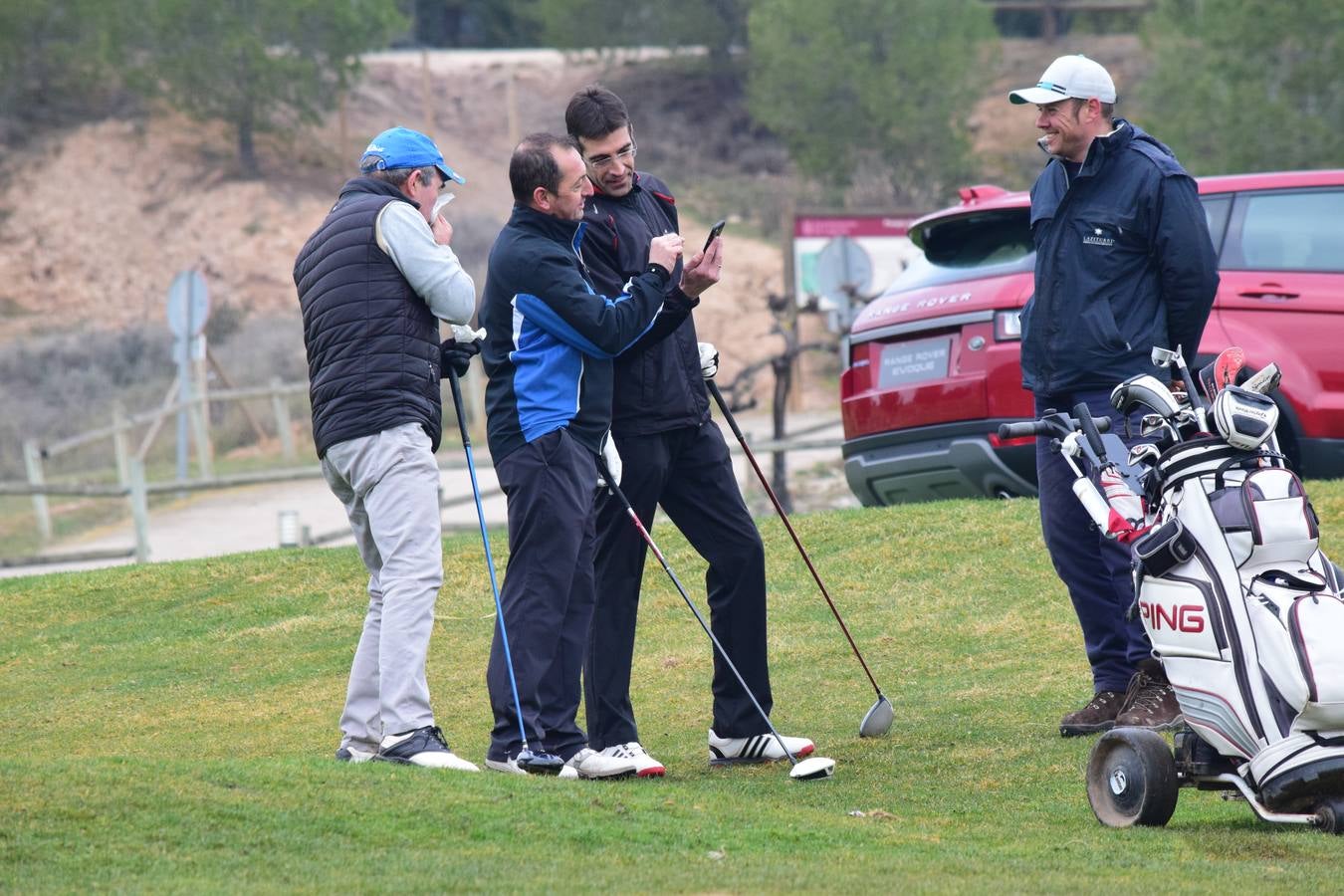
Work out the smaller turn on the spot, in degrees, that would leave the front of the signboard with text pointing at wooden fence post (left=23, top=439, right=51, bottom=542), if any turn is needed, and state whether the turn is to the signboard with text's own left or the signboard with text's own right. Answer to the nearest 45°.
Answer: approximately 90° to the signboard with text's own right

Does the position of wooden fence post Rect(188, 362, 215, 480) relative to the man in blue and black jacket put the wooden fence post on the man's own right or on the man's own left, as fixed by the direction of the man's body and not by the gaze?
on the man's own left

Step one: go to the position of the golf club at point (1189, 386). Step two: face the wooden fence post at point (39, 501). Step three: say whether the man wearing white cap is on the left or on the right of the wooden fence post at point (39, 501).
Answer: right

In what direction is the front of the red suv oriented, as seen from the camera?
facing away from the viewer and to the right of the viewer

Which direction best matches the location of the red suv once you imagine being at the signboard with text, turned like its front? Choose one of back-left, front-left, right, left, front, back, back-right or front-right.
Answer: front

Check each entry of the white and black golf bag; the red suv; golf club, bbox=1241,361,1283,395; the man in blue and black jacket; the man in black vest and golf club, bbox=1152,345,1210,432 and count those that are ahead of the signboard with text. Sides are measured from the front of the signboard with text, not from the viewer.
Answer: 6

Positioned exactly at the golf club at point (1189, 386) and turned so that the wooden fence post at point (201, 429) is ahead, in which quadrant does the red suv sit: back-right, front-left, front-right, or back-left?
front-right

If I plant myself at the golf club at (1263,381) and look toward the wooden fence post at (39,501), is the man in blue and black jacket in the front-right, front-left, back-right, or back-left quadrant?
front-left

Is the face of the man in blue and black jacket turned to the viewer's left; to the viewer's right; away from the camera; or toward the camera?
to the viewer's right

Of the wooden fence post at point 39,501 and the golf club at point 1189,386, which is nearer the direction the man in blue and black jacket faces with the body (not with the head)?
the golf club

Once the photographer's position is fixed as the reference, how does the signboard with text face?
facing the viewer

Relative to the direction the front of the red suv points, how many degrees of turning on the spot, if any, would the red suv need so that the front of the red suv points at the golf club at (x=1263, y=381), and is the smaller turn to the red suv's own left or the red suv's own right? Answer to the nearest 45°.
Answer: approximately 135° to the red suv's own right

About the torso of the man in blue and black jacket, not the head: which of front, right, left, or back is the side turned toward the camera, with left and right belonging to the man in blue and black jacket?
right

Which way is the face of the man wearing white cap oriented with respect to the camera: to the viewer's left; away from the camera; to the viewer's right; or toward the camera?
to the viewer's left

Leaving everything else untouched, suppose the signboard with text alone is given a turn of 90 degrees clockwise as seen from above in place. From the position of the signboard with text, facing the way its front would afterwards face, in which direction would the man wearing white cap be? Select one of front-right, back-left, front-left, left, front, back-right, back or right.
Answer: left

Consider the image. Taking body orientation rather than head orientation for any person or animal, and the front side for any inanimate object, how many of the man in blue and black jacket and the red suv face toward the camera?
0
